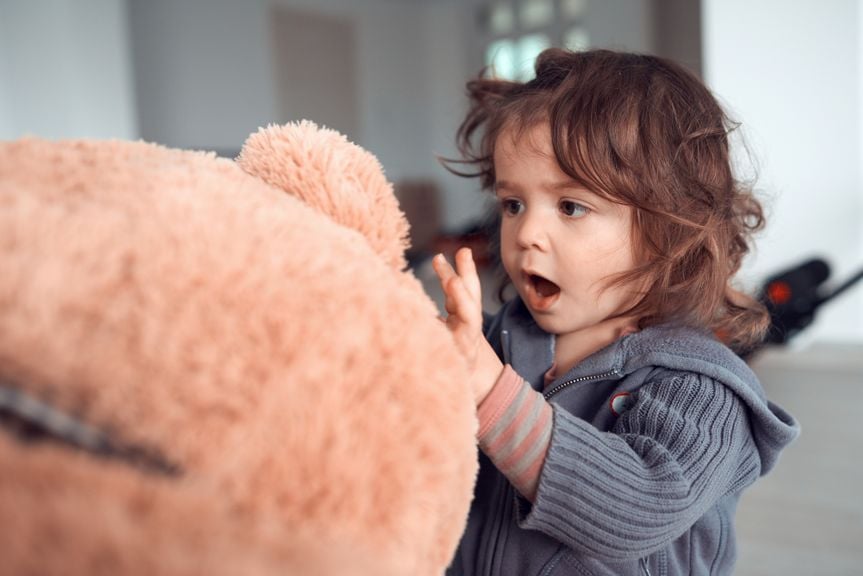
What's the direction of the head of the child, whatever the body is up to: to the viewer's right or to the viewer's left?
to the viewer's left

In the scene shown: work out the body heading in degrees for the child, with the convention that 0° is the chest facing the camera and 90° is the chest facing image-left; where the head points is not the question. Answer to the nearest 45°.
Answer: approximately 45°
